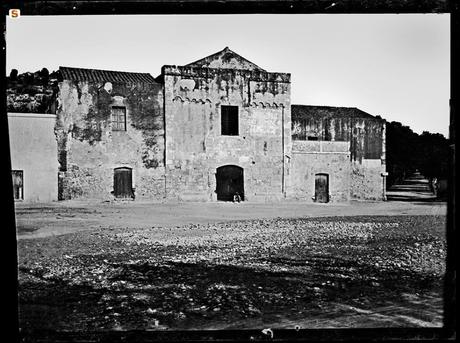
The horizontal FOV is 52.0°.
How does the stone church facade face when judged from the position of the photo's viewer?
facing the viewer
